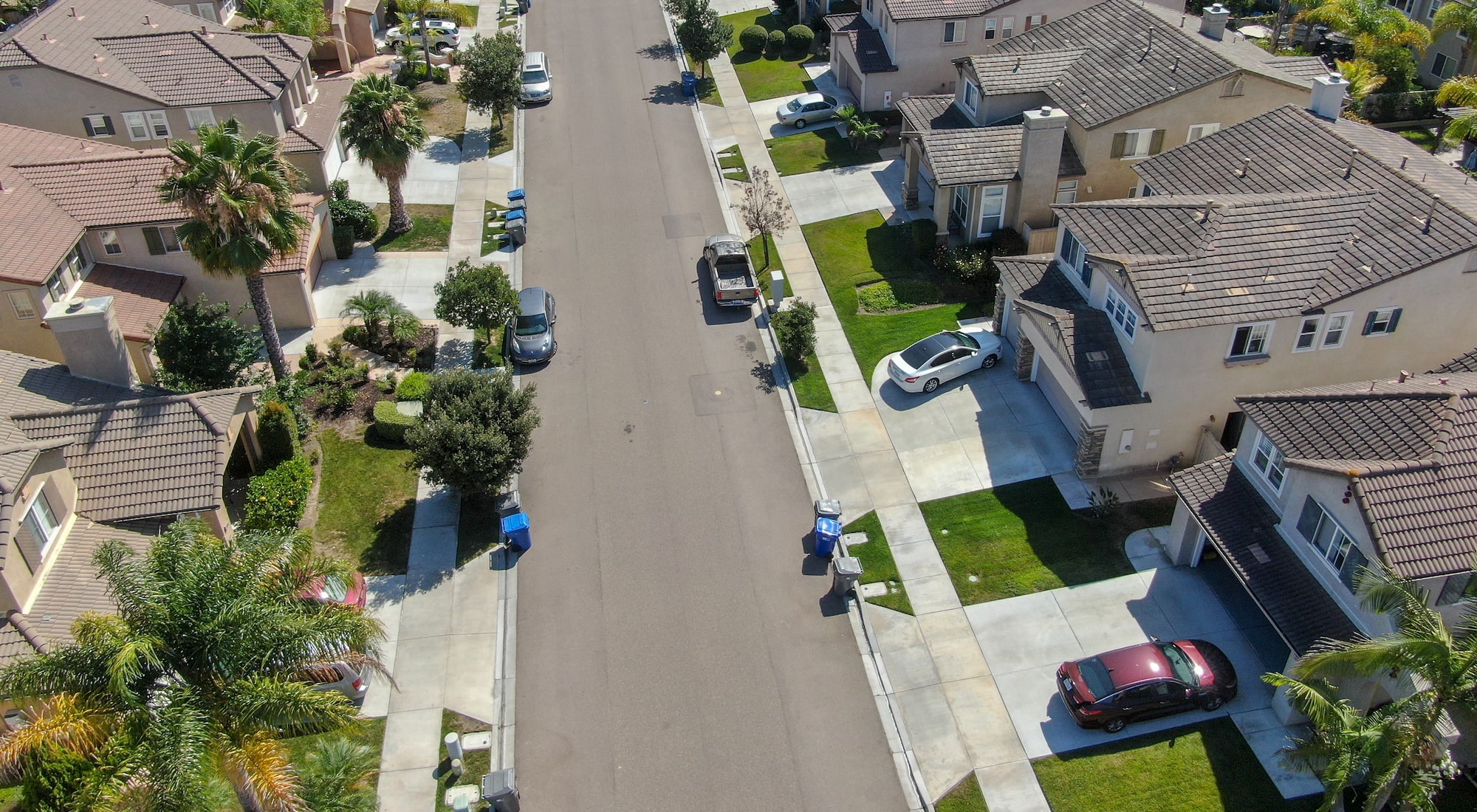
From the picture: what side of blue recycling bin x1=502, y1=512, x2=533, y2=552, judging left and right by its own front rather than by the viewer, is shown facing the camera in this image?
right

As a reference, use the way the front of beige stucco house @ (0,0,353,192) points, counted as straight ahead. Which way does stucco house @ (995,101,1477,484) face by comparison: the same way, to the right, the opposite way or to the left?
the opposite way

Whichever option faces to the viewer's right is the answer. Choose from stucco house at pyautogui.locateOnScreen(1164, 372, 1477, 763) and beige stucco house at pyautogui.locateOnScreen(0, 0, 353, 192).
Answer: the beige stucco house

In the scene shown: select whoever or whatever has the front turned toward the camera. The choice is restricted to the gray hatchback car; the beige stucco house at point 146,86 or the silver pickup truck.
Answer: the gray hatchback car

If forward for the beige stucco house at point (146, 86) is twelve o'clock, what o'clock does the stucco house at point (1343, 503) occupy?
The stucco house is roughly at 2 o'clock from the beige stucco house.

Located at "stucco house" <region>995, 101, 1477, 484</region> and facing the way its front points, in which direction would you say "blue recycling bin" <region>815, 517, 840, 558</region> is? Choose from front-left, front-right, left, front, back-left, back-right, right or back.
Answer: front

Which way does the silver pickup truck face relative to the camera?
away from the camera

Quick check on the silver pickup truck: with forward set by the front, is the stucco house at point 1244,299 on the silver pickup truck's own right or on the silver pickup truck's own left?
on the silver pickup truck's own right

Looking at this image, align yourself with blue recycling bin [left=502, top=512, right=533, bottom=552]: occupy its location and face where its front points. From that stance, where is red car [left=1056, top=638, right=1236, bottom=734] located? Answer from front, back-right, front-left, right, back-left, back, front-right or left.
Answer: front-right

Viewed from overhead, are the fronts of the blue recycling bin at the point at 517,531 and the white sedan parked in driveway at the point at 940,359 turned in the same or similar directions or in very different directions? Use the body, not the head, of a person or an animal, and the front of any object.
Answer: same or similar directions

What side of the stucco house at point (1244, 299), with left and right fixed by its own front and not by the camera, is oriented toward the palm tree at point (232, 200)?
front

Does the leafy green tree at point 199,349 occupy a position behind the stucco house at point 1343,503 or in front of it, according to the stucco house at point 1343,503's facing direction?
in front

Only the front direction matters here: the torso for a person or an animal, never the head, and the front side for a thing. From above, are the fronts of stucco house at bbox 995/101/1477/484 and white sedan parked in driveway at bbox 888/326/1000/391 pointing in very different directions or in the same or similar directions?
very different directions

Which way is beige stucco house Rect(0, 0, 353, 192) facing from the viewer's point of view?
to the viewer's right

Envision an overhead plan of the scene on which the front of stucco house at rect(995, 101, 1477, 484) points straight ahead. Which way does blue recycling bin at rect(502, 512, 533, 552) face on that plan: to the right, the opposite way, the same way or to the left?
the opposite way

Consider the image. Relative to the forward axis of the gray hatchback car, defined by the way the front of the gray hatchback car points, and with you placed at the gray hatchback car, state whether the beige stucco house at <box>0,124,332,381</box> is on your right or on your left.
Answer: on your right

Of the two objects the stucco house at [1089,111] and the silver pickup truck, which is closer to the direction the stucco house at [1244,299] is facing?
the silver pickup truck

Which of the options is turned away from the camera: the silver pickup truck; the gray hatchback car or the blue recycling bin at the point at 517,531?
the silver pickup truck

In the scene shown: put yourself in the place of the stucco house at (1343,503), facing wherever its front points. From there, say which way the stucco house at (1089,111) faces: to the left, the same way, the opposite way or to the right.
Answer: the same way

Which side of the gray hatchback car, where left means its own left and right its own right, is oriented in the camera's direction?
front

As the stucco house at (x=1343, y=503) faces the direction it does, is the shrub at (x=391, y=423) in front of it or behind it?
in front
